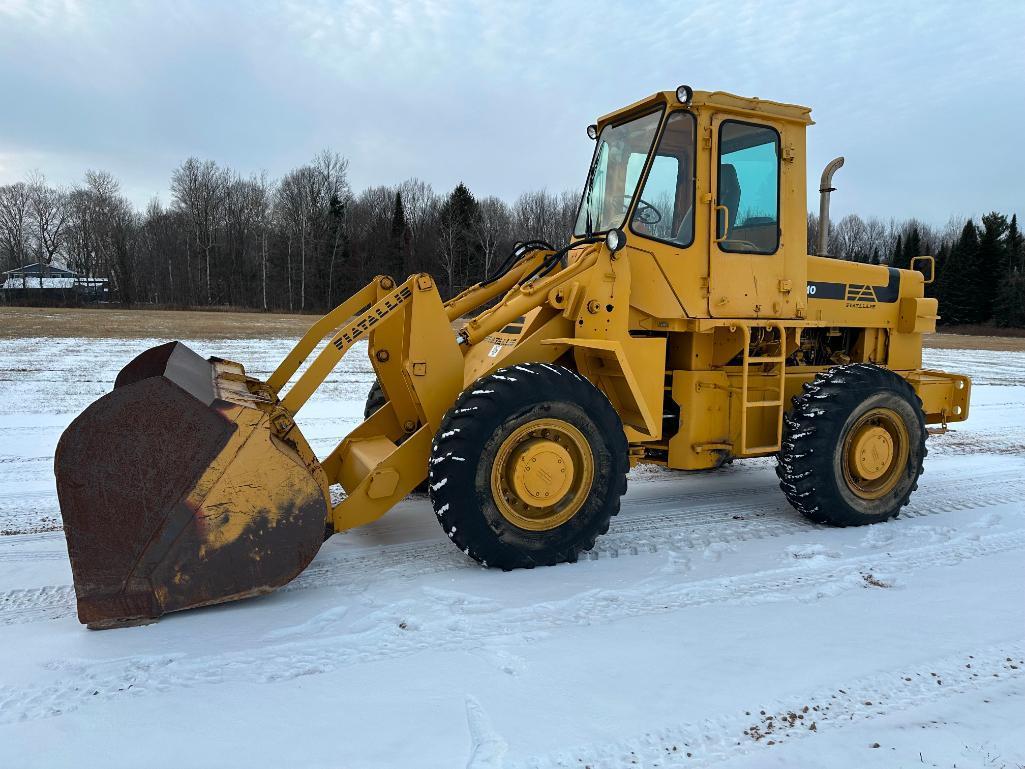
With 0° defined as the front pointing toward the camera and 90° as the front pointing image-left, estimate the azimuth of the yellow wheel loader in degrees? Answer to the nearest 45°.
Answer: approximately 45°
